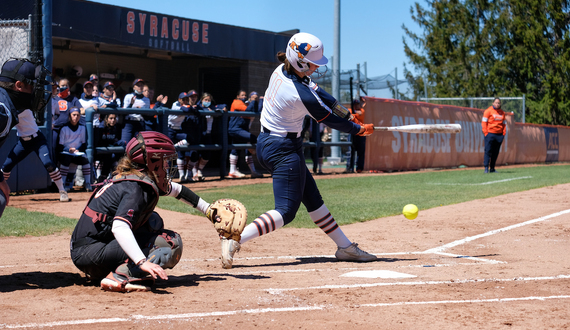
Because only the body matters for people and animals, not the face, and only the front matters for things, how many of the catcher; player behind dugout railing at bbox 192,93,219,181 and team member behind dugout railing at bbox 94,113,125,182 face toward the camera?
2

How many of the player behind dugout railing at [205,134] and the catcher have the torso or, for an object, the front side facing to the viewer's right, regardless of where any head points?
1

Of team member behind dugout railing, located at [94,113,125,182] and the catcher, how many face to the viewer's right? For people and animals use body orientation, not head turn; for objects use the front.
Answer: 1

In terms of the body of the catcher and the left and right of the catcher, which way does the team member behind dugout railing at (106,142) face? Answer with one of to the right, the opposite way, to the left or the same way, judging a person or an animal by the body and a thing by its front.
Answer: to the right

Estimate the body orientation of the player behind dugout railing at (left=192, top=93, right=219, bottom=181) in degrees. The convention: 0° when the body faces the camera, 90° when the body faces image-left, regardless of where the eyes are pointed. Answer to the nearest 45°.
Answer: approximately 0°

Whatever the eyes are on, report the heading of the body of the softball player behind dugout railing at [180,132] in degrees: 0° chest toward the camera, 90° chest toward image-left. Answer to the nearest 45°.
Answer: approximately 315°

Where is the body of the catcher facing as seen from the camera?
to the viewer's right
